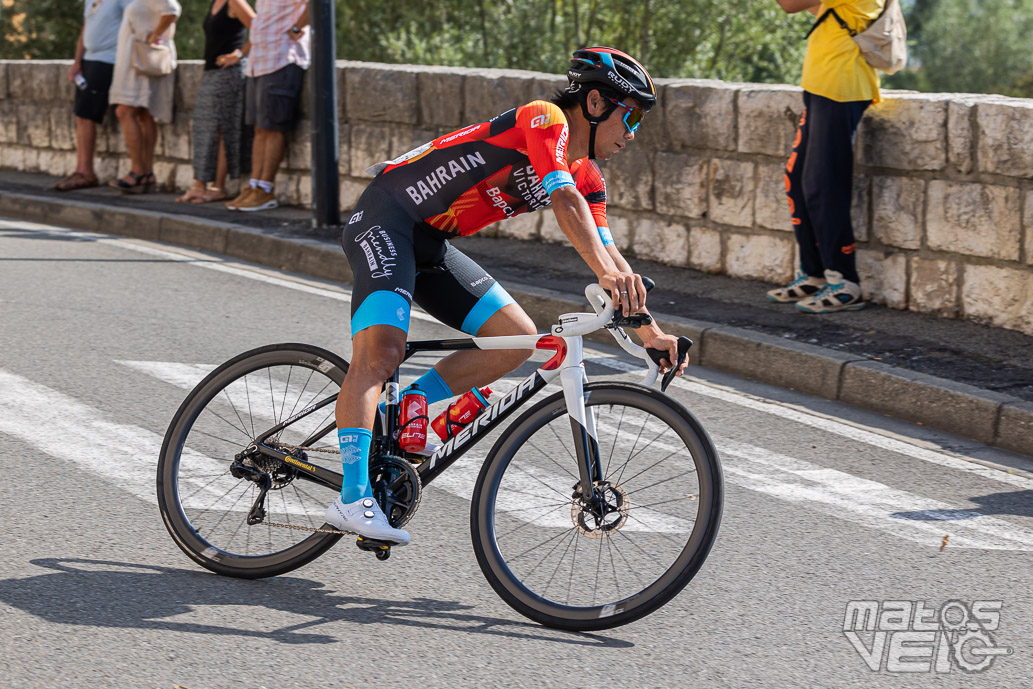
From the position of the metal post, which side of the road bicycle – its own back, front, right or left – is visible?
left

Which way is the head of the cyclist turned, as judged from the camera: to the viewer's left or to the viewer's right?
to the viewer's right

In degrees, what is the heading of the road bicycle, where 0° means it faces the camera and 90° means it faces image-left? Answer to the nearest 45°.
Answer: approximately 270°
